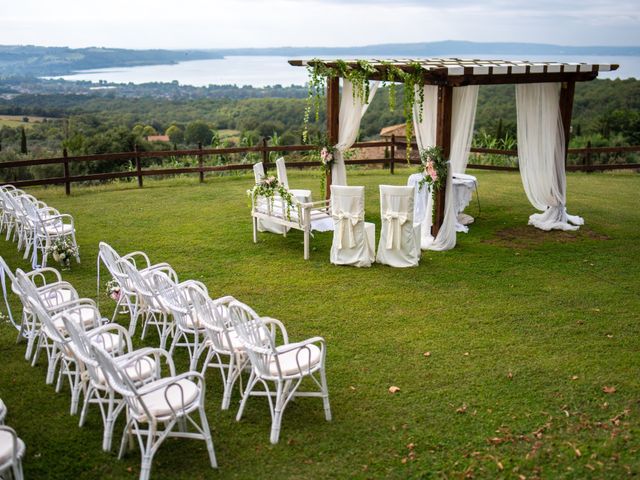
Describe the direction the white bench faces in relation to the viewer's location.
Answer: facing away from the viewer and to the right of the viewer

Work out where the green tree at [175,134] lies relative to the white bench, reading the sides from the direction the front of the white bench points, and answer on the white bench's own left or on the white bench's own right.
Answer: on the white bench's own left

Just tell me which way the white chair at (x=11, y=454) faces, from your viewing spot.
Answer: facing away from the viewer and to the right of the viewer

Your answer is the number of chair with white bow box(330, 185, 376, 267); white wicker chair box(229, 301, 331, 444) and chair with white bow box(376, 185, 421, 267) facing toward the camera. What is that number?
0

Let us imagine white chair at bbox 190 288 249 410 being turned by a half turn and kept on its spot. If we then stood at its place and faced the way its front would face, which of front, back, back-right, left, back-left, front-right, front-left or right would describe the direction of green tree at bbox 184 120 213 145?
back-right

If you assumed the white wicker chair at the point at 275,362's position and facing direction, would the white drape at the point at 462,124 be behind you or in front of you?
in front

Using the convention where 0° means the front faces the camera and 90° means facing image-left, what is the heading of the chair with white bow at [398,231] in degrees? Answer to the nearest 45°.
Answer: approximately 225°

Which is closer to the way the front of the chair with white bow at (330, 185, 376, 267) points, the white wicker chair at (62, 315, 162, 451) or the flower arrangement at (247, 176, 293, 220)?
the flower arrangement

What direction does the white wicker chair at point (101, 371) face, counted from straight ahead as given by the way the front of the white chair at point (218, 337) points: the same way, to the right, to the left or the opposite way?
the same way

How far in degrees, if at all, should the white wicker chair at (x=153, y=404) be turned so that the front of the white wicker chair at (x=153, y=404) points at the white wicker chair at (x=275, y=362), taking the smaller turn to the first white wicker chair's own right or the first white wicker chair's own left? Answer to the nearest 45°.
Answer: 0° — it already faces it

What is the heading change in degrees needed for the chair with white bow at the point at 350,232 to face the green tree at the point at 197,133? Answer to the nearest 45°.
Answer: approximately 45° to its left

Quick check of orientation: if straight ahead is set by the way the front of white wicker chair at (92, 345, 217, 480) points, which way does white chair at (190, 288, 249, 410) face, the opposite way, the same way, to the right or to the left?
the same way

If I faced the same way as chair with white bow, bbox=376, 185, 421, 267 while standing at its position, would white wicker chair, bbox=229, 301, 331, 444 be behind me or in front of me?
behind

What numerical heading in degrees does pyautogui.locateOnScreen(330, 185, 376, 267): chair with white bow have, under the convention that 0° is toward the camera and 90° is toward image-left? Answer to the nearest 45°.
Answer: approximately 225°

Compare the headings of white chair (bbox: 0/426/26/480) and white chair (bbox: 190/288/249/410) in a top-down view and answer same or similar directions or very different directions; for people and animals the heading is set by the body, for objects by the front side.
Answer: same or similar directions

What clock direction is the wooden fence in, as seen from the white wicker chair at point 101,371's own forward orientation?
The wooden fence is roughly at 11 o'clock from the white wicker chair.

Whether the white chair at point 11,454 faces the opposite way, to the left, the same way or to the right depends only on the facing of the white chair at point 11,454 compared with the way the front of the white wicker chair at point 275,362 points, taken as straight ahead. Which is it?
the same way

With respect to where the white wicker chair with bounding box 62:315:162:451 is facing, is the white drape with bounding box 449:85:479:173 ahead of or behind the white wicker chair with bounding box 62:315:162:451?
ahead
